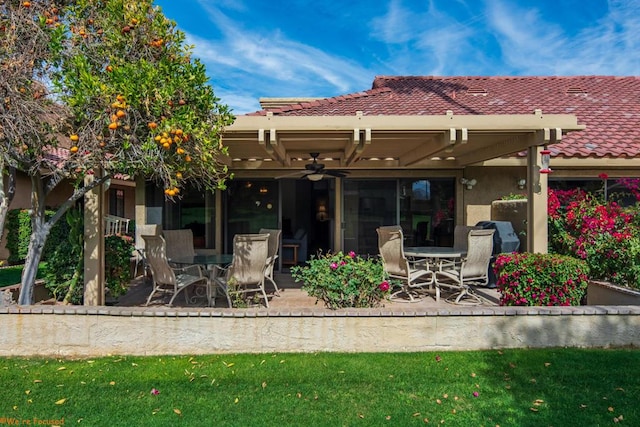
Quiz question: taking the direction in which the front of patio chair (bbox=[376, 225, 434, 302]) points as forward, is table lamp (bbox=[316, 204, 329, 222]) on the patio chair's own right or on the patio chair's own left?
on the patio chair's own left

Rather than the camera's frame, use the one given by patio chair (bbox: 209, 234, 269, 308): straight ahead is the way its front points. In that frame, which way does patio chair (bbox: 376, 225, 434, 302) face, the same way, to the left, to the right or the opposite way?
to the right

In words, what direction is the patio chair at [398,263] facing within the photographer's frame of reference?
facing away from the viewer and to the right of the viewer

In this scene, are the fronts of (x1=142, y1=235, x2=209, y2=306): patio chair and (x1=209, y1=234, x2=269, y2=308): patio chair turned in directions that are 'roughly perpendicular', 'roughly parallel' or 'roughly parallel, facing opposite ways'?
roughly perpendicular

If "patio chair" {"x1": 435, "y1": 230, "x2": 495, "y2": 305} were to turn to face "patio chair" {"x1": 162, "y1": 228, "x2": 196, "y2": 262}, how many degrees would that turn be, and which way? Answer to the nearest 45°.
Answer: approximately 45° to its left

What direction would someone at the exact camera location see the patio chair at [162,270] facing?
facing away from the viewer and to the right of the viewer

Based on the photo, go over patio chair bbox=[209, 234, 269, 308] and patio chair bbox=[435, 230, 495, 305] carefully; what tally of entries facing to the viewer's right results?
0

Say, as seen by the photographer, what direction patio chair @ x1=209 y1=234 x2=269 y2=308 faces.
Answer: facing away from the viewer and to the left of the viewer

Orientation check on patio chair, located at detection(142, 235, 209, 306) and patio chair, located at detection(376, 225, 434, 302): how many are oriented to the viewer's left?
0

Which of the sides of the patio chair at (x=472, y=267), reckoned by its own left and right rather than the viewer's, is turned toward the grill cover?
right

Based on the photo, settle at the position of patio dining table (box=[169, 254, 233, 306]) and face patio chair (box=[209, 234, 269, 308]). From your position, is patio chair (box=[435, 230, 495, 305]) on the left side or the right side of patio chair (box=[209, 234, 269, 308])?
left

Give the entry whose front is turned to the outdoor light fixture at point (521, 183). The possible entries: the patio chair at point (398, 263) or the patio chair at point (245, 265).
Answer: the patio chair at point (398, 263)

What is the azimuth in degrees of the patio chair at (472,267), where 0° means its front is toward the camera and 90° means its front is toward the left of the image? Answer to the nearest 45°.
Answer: approximately 135°
